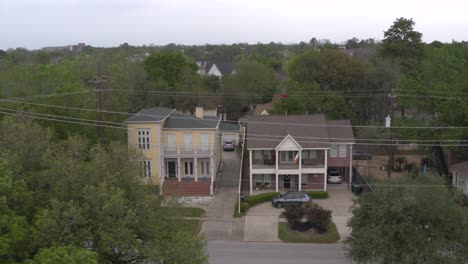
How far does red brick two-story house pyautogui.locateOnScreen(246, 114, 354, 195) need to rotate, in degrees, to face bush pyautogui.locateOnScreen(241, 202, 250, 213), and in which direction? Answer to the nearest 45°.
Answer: approximately 45° to its right

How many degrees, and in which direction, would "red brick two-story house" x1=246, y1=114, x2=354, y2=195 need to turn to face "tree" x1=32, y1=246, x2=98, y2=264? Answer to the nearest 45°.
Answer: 0° — it already faces it

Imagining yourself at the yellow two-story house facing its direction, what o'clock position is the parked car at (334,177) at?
The parked car is roughly at 9 o'clock from the yellow two-story house.

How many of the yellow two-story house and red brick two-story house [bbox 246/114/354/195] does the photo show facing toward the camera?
2

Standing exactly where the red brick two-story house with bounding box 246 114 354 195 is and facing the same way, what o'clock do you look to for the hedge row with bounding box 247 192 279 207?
The hedge row is roughly at 1 o'clock from the red brick two-story house.

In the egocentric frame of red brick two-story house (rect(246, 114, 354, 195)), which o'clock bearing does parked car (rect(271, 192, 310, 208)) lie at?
The parked car is roughly at 12 o'clock from the red brick two-story house.

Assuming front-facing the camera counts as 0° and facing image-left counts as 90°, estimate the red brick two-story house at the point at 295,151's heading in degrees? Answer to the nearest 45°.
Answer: approximately 0°

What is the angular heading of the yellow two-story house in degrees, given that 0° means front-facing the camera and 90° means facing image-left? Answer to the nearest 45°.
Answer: approximately 0°

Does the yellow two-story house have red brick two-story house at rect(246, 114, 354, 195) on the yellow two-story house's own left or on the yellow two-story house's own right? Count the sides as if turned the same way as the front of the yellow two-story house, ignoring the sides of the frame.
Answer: on the yellow two-story house's own left
